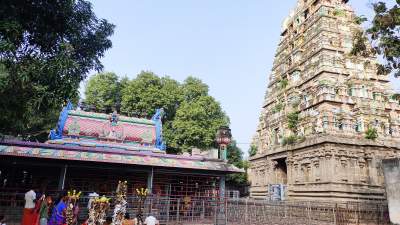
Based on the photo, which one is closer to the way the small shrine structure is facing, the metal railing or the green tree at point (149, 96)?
the metal railing

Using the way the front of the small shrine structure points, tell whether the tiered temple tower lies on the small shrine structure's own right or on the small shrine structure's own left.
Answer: on the small shrine structure's own left

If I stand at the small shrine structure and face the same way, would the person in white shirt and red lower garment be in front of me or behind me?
in front

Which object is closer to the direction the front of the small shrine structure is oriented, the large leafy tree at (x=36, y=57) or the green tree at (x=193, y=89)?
the large leafy tree

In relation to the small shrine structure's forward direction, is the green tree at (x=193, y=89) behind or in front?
behind

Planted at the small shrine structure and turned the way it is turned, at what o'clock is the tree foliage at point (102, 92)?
The tree foliage is roughly at 6 o'clock from the small shrine structure.

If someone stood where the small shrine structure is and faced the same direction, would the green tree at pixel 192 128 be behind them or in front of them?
behind

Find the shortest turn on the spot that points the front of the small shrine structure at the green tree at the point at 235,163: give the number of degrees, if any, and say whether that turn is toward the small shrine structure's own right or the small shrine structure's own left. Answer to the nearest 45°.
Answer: approximately 135° to the small shrine structure's own left

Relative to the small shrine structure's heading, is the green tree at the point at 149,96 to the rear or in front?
to the rear

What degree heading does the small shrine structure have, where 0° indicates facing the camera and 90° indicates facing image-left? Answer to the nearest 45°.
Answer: approximately 0°

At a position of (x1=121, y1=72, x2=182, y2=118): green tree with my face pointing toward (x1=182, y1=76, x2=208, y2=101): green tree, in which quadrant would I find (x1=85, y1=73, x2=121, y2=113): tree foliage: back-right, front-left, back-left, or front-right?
back-left
